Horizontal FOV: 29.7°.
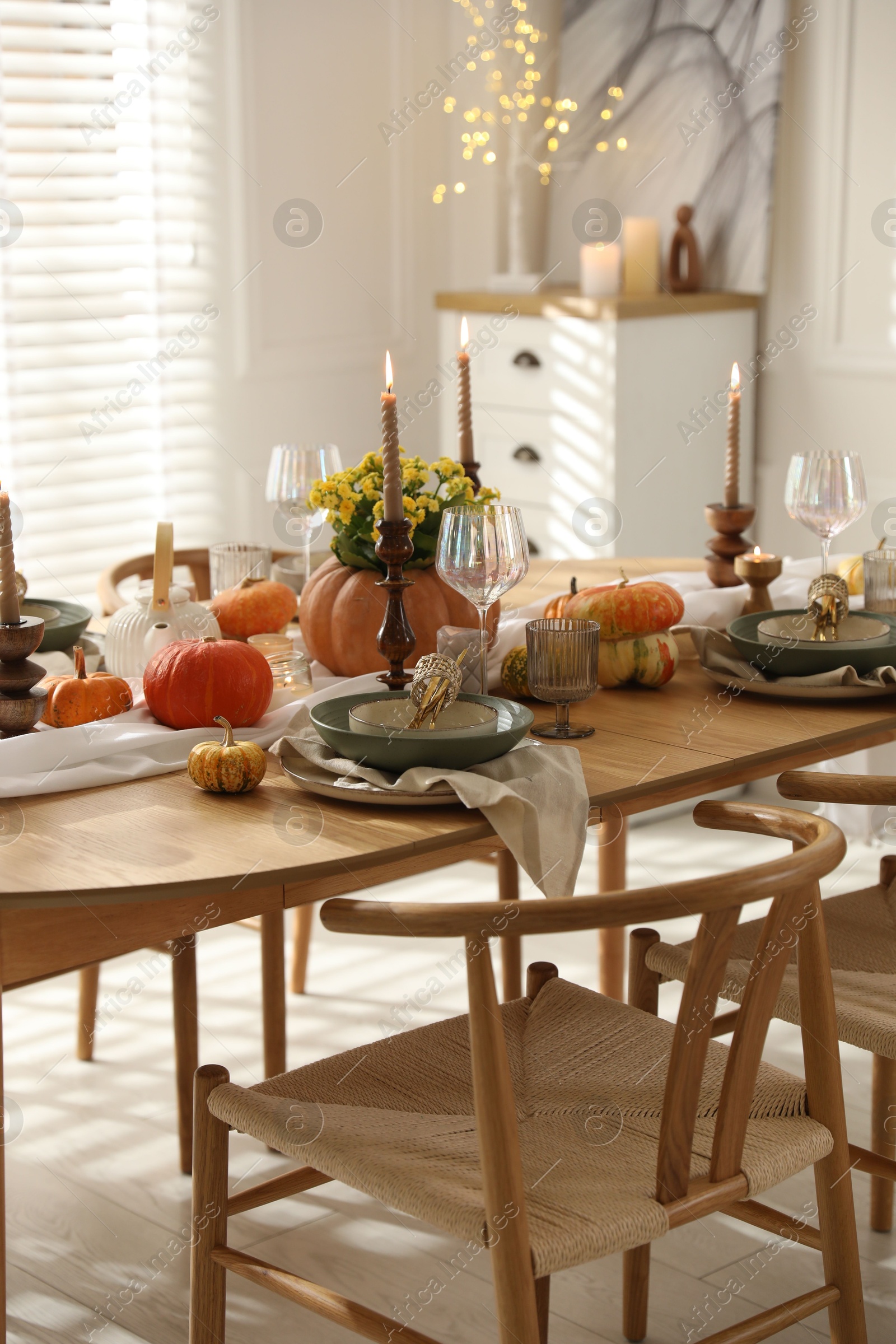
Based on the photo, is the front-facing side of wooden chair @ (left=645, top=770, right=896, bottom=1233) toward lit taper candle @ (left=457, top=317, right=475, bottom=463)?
yes

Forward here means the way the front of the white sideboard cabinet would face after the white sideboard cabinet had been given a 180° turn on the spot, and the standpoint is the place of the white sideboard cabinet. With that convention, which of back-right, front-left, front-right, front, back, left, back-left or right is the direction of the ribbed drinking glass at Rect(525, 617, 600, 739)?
back-right

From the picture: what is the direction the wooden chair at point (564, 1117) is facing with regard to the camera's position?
facing away from the viewer and to the left of the viewer

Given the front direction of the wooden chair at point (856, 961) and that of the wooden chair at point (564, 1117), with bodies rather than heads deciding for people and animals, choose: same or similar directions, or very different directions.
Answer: same or similar directions

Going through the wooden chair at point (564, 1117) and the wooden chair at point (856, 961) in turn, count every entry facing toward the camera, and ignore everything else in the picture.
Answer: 0

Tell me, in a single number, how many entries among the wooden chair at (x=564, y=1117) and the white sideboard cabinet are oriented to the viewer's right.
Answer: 0

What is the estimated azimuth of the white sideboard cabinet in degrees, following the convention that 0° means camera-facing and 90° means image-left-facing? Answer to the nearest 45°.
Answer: approximately 45°

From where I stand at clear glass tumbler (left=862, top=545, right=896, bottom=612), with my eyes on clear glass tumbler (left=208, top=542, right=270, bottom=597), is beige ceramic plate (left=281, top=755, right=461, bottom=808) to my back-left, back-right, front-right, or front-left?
front-left

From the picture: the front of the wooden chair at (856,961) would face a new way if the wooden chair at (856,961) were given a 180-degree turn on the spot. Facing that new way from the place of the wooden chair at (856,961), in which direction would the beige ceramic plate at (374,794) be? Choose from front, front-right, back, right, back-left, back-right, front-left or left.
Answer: right

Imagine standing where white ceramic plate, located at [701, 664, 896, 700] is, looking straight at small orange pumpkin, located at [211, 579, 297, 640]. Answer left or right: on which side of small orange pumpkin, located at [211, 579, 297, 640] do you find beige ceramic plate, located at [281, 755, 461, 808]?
left

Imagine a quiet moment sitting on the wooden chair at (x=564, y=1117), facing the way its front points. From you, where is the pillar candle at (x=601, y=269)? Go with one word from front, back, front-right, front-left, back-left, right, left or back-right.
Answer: front-right

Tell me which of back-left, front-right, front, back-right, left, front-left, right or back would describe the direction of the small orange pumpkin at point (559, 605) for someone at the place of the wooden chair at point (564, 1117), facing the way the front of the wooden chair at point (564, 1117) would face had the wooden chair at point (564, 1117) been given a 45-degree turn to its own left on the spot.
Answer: right

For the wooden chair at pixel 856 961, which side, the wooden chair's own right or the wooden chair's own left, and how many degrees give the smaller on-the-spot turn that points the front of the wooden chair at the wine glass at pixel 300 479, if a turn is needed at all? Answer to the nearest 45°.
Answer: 0° — it already faces it

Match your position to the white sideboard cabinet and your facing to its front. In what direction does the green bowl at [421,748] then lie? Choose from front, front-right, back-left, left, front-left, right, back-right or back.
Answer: front-left
